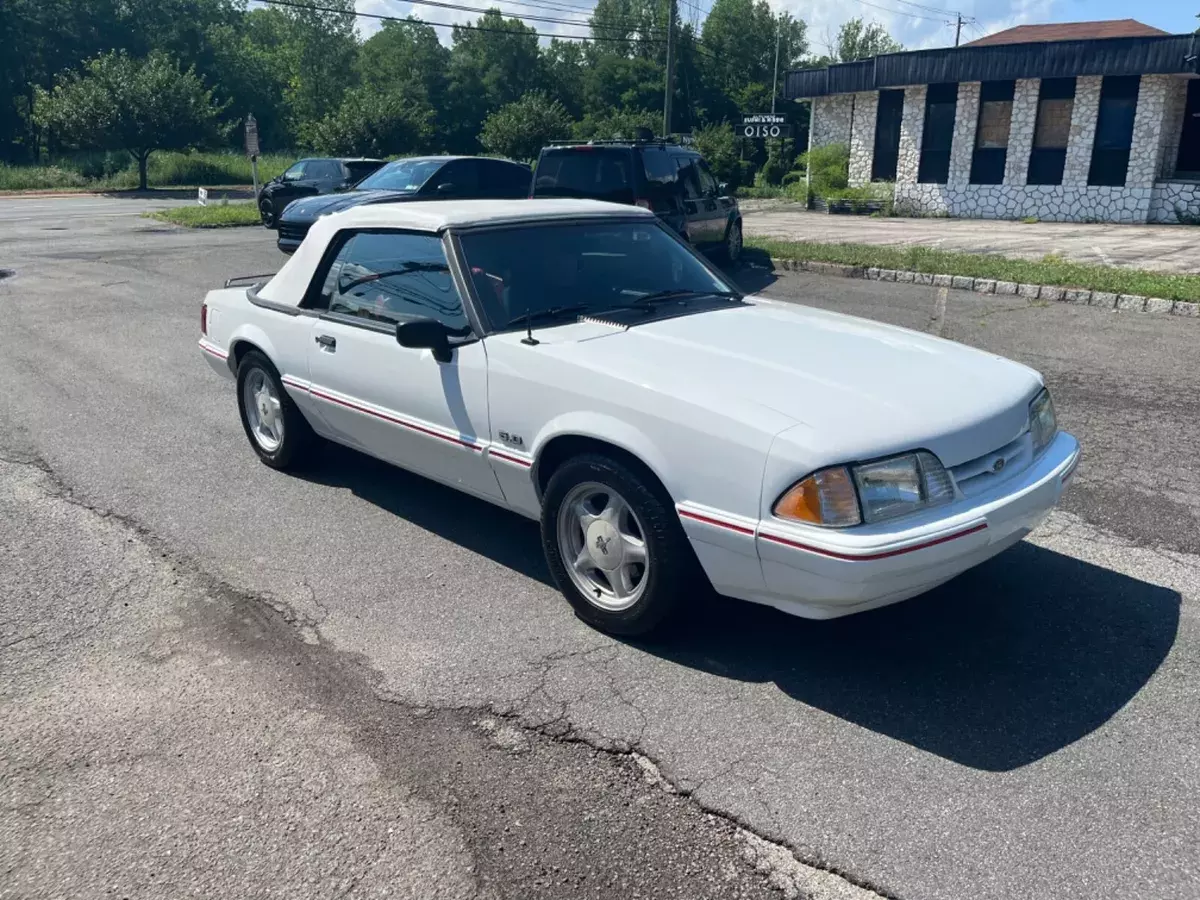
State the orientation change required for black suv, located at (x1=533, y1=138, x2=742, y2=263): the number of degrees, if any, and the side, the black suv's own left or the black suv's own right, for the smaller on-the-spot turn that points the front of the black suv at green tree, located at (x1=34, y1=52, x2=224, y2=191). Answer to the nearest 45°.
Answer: approximately 90° to the black suv's own left

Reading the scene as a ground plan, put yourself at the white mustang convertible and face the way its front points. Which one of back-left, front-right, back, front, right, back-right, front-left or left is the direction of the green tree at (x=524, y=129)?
back-left

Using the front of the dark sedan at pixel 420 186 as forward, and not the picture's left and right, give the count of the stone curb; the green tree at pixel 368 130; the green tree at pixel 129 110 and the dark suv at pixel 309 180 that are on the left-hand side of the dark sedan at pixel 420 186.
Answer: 1

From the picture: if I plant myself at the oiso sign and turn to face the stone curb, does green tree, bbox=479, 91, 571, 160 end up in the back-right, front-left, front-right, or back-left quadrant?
back-right

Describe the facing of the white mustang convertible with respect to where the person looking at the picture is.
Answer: facing the viewer and to the right of the viewer

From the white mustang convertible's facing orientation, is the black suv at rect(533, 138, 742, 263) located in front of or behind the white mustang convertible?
behind

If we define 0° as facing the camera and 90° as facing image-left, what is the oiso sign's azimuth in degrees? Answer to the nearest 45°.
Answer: approximately 0°

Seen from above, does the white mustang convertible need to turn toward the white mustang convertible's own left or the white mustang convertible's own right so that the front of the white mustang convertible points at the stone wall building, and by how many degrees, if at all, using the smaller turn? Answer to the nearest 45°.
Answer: approximately 90° to the white mustang convertible's own left

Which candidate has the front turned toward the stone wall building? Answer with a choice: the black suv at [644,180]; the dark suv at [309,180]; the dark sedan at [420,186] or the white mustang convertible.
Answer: the black suv

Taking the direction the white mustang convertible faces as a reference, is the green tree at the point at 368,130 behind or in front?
behind

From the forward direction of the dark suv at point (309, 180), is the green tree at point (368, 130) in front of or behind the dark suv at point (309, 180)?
behind

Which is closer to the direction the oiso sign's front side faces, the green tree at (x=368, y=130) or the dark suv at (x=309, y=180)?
the dark suv

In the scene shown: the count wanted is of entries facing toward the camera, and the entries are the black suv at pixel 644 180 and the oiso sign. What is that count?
1

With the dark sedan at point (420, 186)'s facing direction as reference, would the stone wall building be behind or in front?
behind
